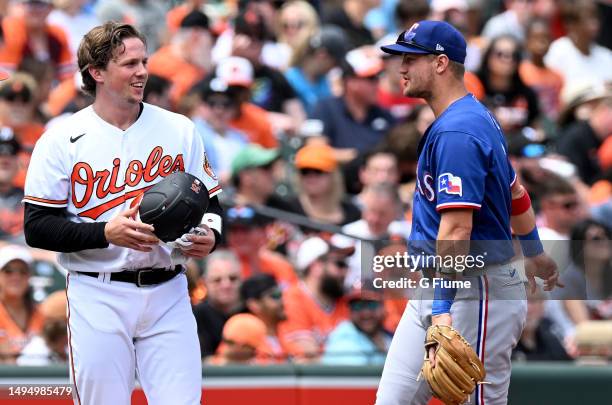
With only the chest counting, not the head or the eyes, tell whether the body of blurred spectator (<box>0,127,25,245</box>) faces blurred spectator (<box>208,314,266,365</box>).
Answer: no

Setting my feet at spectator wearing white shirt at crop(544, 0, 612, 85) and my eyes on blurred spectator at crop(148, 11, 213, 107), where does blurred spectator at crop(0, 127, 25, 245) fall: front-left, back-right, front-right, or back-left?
front-left

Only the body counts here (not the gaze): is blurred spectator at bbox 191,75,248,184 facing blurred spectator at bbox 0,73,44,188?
no

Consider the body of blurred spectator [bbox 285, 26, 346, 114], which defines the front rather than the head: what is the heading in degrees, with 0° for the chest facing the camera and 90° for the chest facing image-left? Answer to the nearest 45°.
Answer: approximately 45°

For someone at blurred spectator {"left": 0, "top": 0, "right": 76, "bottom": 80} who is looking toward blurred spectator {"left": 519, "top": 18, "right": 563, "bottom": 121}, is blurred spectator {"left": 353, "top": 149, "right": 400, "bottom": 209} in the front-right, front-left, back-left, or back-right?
front-right

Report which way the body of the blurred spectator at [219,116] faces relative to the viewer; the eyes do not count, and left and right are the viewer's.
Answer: facing the viewer

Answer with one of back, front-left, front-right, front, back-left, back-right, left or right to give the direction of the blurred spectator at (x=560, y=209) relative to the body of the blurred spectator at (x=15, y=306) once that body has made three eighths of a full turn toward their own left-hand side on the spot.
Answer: front-right

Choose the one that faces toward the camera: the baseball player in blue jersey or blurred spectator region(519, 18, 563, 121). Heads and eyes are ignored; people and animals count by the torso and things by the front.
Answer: the blurred spectator

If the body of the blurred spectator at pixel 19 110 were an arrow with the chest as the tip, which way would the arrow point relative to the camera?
toward the camera

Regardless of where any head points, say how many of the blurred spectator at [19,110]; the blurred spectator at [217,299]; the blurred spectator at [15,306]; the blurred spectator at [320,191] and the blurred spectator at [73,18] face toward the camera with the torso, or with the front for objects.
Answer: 5

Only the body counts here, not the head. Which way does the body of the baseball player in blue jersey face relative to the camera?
to the viewer's left

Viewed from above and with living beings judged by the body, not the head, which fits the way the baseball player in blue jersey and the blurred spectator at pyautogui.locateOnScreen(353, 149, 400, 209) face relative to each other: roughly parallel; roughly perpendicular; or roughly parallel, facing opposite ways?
roughly perpendicular

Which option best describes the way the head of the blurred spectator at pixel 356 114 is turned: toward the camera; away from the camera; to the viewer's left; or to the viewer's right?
toward the camera

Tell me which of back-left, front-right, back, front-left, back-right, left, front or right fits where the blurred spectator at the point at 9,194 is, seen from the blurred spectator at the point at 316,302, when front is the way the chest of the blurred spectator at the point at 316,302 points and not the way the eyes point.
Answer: back-right

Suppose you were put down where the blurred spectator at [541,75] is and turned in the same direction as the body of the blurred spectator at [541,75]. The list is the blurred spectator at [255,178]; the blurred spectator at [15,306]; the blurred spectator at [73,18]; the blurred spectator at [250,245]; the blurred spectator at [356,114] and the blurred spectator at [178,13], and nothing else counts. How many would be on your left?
0

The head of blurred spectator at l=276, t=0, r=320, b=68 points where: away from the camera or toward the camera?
toward the camera

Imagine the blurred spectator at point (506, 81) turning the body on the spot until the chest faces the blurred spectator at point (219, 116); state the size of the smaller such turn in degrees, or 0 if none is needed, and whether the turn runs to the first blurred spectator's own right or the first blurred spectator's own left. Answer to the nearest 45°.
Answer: approximately 45° to the first blurred spectator's own right

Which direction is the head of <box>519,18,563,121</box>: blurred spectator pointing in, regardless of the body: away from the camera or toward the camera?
toward the camera

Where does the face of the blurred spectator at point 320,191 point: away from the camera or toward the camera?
toward the camera
